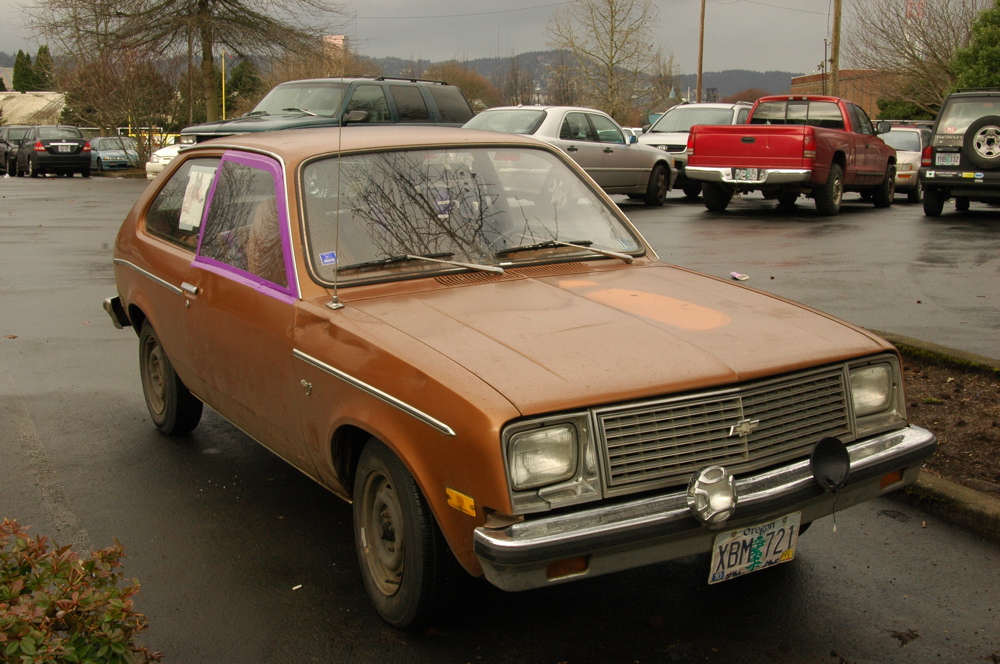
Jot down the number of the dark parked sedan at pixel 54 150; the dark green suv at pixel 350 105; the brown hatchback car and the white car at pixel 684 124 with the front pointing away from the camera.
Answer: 1

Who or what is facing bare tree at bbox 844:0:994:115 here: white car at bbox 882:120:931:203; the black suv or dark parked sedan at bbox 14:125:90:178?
the black suv

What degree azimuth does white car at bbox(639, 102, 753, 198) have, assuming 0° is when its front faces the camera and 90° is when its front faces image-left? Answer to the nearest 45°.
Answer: approximately 45°

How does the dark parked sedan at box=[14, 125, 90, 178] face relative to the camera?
away from the camera

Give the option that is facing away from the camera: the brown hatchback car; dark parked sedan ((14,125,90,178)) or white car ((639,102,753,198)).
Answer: the dark parked sedan

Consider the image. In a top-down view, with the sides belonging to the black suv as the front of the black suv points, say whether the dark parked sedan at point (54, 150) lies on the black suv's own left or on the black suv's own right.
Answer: on the black suv's own left

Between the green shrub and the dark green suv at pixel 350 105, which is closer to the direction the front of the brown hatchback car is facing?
the green shrub

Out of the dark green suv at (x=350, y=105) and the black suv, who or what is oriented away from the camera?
the black suv

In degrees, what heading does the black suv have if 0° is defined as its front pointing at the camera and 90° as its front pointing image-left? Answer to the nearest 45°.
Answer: approximately 180°

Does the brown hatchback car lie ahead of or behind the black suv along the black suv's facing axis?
behind

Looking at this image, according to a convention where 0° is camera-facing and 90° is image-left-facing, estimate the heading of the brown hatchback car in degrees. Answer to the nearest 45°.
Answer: approximately 315°

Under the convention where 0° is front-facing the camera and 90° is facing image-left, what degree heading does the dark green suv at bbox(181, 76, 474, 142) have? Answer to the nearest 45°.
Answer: approximately 45°

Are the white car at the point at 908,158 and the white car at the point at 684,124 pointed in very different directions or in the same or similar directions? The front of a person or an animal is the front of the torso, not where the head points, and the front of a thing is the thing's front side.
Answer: same or similar directions
